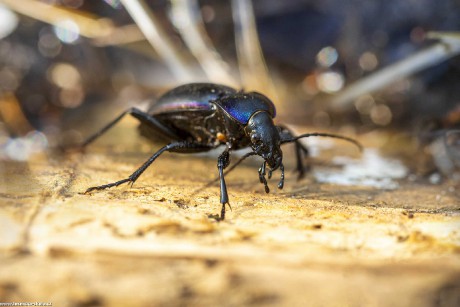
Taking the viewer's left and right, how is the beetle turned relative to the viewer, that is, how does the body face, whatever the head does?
facing the viewer and to the right of the viewer
